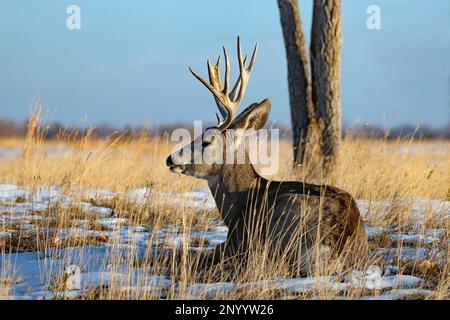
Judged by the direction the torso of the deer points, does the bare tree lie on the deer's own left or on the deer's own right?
on the deer's own right

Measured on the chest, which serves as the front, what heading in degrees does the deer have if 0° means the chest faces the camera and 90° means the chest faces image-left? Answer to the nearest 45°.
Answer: approximately 90°
